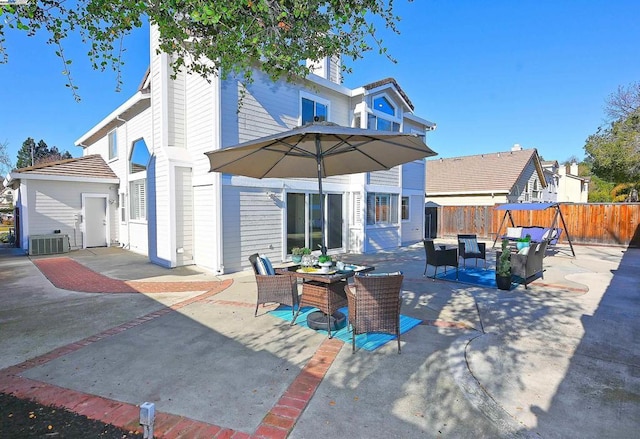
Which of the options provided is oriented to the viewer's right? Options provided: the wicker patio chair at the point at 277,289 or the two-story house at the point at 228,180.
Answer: the wicker patio chair

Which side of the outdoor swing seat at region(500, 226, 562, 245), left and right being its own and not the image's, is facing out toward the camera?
front

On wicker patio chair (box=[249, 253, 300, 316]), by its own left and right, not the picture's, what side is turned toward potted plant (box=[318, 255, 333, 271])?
front

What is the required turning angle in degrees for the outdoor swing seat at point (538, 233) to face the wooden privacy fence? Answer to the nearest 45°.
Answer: approximately 180°

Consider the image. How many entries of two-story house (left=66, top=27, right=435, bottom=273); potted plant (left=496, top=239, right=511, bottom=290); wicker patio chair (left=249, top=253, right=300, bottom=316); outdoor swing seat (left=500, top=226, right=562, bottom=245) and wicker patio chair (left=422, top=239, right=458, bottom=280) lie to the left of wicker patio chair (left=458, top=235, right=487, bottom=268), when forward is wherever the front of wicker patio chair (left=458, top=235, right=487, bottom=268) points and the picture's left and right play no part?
1

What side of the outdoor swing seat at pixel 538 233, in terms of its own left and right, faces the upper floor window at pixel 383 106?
right

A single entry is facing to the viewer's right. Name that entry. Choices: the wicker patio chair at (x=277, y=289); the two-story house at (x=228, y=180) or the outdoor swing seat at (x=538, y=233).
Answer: the wicker patio chair

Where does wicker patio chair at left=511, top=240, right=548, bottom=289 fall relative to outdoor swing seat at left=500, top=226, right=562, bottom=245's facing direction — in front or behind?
in front

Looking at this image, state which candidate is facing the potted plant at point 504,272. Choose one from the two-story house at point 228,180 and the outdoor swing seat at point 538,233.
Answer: the outdoor swing seat

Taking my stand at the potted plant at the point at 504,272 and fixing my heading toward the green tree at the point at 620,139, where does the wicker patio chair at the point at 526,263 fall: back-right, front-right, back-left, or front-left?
front-right

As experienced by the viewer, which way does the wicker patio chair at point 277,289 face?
facing to the right of the viewer

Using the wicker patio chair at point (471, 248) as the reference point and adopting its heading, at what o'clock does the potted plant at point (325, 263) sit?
The potted plant is roughly at 2 o'clock from the wicker patio chair.
